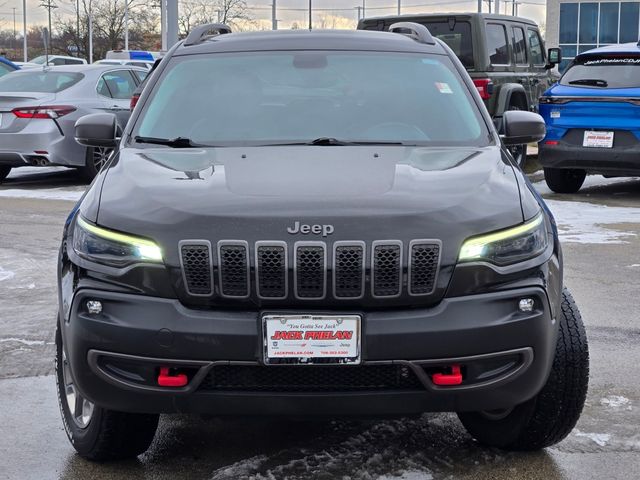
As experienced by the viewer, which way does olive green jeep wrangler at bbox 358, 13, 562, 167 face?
facing away from the viewer and to the right of the viewer

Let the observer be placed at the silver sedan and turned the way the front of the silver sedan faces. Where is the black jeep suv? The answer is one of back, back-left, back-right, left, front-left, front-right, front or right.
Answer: back-right

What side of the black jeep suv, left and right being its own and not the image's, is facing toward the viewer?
front

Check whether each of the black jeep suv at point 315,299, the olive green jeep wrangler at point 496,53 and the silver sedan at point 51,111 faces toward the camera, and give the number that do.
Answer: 1

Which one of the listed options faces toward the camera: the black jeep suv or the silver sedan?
the black jeep suv

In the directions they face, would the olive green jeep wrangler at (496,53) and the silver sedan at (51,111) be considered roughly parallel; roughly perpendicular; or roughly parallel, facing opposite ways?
roughly parallel

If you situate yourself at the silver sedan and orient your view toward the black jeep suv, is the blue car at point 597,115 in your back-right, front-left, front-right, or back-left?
front-left

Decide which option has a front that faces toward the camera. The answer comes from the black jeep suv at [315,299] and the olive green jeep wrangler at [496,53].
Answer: the black jeep suv

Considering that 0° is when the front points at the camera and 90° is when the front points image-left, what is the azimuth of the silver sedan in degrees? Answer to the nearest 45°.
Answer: approximately 225°

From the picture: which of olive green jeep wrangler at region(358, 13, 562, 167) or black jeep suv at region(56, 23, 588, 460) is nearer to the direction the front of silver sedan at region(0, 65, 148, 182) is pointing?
the olive green jeep wrangler

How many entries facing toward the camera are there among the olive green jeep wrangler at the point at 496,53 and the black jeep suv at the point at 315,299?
1

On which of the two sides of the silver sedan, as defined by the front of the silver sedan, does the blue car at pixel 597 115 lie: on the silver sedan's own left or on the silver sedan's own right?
on the silver sedan's own right

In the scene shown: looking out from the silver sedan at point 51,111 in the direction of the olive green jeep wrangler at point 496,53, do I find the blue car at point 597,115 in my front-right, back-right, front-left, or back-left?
front-right

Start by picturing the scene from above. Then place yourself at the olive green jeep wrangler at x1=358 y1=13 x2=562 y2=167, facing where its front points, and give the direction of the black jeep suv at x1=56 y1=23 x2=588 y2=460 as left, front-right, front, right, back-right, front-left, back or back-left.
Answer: back-right

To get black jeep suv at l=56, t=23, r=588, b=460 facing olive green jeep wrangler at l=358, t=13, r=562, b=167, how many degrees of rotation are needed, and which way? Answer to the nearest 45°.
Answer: approximately 180°
